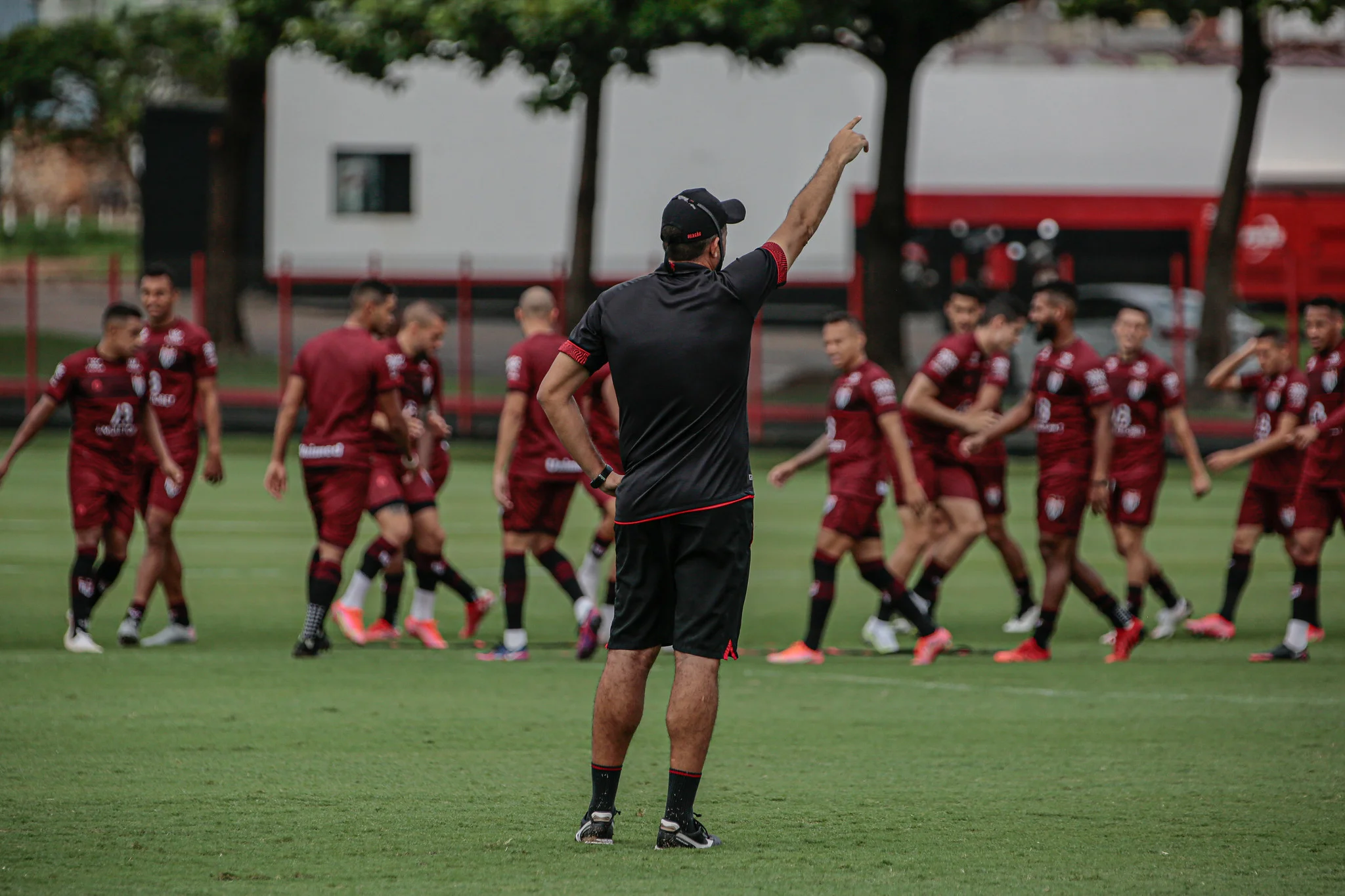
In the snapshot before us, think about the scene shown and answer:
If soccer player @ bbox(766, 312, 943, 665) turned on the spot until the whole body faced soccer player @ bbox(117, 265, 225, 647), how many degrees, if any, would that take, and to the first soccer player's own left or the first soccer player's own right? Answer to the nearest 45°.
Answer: approximately 45° to the first soccer player's own right

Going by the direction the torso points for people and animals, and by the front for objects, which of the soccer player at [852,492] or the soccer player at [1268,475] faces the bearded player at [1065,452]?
the soccer player at [1268,475]

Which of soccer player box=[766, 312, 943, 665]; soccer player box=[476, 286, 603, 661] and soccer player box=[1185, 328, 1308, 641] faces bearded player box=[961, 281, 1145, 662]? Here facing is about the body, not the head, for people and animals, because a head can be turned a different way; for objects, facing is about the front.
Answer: soccer player box=[1185, 328, 1308, 641]

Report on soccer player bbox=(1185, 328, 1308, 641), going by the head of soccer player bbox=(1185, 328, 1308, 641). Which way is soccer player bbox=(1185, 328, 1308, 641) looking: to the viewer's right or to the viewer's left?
to the viewer's left

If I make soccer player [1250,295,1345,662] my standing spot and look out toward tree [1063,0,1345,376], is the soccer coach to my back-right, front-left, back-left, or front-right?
back-left

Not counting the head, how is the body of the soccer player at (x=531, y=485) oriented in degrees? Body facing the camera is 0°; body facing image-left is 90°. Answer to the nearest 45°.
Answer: approximately 135°

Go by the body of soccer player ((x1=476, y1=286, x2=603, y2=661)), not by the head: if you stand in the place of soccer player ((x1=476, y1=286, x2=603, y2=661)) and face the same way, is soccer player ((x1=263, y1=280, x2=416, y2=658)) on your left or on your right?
on your left

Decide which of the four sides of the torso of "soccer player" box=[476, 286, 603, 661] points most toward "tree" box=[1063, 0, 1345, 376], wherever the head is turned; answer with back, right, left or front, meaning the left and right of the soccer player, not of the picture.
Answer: right

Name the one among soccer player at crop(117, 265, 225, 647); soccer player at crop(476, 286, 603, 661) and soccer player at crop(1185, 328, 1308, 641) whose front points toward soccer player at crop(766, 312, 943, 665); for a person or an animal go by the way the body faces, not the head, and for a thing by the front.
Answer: soccer player at crop(1185, 328, 1308, 641)

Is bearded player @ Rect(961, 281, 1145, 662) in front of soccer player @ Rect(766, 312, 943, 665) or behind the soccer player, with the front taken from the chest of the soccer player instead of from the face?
behind

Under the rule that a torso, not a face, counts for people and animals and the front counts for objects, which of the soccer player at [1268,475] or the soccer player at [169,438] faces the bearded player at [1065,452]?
the soccer player at [1268,475]
